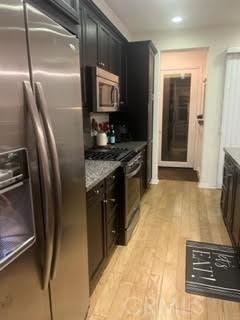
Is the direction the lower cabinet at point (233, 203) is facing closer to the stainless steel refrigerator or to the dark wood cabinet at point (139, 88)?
the dark wood cabinet

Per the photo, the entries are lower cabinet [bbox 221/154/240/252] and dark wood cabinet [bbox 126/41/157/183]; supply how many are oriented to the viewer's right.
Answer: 1

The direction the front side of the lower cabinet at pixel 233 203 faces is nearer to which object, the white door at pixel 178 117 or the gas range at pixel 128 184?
the gas range

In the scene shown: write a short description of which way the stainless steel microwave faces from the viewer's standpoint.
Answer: facing the viewer and to the right of the viewer

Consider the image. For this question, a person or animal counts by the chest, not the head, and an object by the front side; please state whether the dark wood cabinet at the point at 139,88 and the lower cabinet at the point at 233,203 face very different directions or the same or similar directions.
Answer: very different directions

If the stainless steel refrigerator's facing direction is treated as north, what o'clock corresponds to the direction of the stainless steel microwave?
The stainless steel microwave is roughly at 8 o'clock from the stainless steel refrigerator.

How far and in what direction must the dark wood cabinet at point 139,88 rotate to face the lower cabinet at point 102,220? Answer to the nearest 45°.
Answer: approximately 90° to its right

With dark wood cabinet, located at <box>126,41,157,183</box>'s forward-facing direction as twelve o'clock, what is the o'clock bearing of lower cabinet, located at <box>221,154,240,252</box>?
The lower cabinet is roughly at 2 o'clock from the dark wood cabinet.

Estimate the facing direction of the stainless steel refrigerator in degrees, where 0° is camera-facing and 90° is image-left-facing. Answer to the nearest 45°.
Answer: approximately 315°

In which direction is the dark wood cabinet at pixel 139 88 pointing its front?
to the viewer's right

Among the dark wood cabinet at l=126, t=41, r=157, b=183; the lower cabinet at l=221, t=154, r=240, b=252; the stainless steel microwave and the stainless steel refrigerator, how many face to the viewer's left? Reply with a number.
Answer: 1

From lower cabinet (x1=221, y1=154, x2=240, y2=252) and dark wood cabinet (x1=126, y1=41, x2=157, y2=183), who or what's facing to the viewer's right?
the dark wood cabinet

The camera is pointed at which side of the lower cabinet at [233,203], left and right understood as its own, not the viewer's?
left

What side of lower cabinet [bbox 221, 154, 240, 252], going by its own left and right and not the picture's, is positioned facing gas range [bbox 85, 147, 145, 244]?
front

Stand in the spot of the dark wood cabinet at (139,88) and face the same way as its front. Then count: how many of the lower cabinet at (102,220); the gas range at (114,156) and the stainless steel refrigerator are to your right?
3

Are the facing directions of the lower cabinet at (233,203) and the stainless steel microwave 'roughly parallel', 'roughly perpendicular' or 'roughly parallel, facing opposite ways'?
roughly parallel, facing opposite ways
